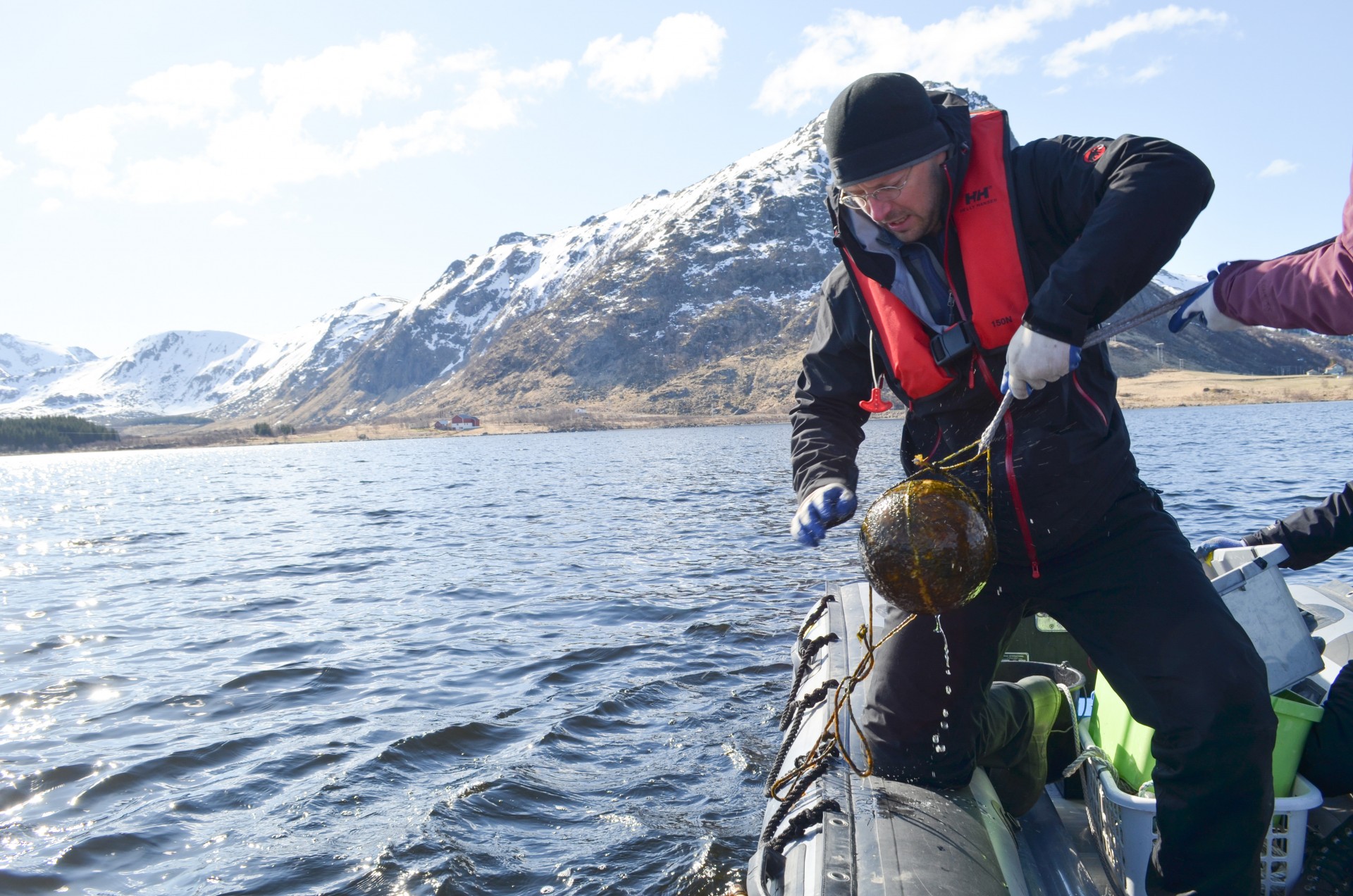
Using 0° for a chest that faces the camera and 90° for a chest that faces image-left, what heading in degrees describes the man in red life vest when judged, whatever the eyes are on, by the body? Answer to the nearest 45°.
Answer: approximately 45°

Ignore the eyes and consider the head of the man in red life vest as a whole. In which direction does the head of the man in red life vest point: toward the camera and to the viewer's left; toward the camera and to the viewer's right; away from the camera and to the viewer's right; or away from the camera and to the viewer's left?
toward the camera and to the viewer's left
